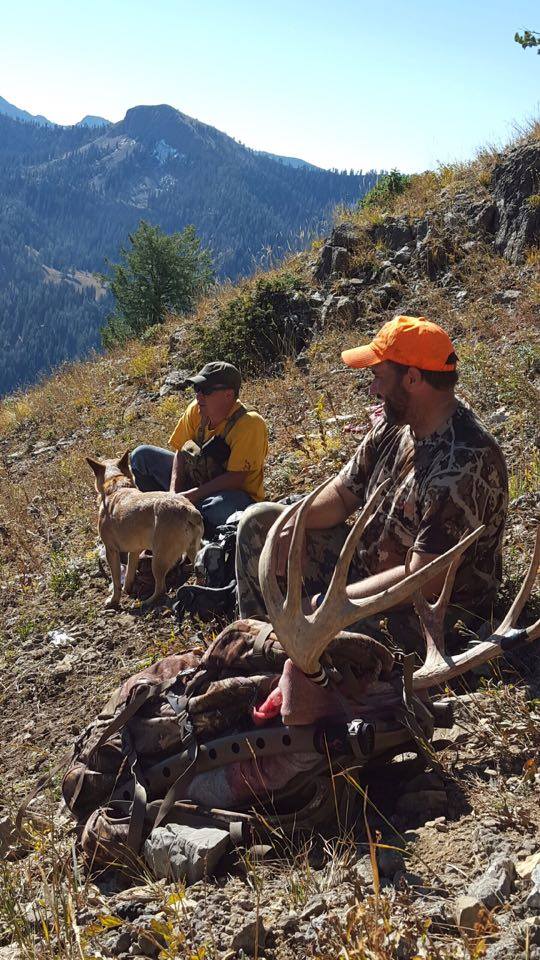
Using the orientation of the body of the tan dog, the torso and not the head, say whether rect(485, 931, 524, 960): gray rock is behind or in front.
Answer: behind

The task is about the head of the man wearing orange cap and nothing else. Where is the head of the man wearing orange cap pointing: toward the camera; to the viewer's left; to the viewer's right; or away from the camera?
to the viewer's left

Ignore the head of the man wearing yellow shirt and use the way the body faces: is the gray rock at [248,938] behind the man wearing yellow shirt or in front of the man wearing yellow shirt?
in front

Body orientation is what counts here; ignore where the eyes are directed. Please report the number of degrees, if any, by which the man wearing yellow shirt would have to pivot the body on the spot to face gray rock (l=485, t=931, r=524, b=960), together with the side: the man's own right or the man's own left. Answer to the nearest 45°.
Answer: approximately 45° to the man's own left

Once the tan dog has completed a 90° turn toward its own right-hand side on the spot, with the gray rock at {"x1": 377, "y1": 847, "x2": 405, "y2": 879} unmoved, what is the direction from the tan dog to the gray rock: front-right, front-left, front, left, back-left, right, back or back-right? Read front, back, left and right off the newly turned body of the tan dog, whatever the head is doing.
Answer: back-right

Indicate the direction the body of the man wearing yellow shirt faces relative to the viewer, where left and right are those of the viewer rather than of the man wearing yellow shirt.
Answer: facing the viewer and to the left of the viewer

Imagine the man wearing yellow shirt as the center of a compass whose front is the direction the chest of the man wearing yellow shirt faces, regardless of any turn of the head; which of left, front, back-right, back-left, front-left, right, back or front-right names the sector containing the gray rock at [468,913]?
front-left

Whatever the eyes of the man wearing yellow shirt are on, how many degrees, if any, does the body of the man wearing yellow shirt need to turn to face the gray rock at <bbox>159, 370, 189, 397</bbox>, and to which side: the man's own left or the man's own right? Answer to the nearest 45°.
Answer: approximately 135° to the man's own right

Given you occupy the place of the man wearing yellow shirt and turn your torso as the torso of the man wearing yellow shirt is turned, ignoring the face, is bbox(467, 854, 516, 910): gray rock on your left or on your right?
on your left

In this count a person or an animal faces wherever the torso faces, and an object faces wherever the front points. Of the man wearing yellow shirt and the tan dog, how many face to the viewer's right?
0

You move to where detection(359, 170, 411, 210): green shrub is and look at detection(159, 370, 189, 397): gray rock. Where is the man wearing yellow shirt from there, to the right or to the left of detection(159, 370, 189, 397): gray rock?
left

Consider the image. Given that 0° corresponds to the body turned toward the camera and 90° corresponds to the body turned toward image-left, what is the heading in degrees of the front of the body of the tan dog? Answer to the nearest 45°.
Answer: approximately 135°
